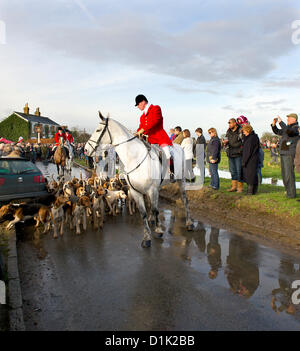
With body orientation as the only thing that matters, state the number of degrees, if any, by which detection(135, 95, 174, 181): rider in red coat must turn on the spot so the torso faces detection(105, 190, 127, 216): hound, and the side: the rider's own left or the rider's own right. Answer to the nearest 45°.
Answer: approximately 90° to the rider's own right

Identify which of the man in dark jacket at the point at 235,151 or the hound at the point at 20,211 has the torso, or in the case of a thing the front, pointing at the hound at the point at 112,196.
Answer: the man in dark jacket

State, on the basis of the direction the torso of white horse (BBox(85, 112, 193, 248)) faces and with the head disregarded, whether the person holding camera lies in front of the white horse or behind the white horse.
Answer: behind

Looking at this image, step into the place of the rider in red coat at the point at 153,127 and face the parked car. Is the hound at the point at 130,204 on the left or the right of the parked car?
right

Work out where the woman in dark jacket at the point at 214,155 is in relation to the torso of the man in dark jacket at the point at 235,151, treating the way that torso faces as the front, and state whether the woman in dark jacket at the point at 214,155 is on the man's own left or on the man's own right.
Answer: on the man's own right

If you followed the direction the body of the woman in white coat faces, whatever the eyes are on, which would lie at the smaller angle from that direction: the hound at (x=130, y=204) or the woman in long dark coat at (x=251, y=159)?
the hound

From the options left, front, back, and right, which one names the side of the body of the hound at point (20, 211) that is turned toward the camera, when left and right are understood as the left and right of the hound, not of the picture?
left

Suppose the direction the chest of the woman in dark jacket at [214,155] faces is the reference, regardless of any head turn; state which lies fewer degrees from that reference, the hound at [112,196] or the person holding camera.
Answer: the hound

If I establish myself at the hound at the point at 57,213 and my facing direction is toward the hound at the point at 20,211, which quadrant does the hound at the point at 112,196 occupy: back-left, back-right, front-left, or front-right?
back-right
